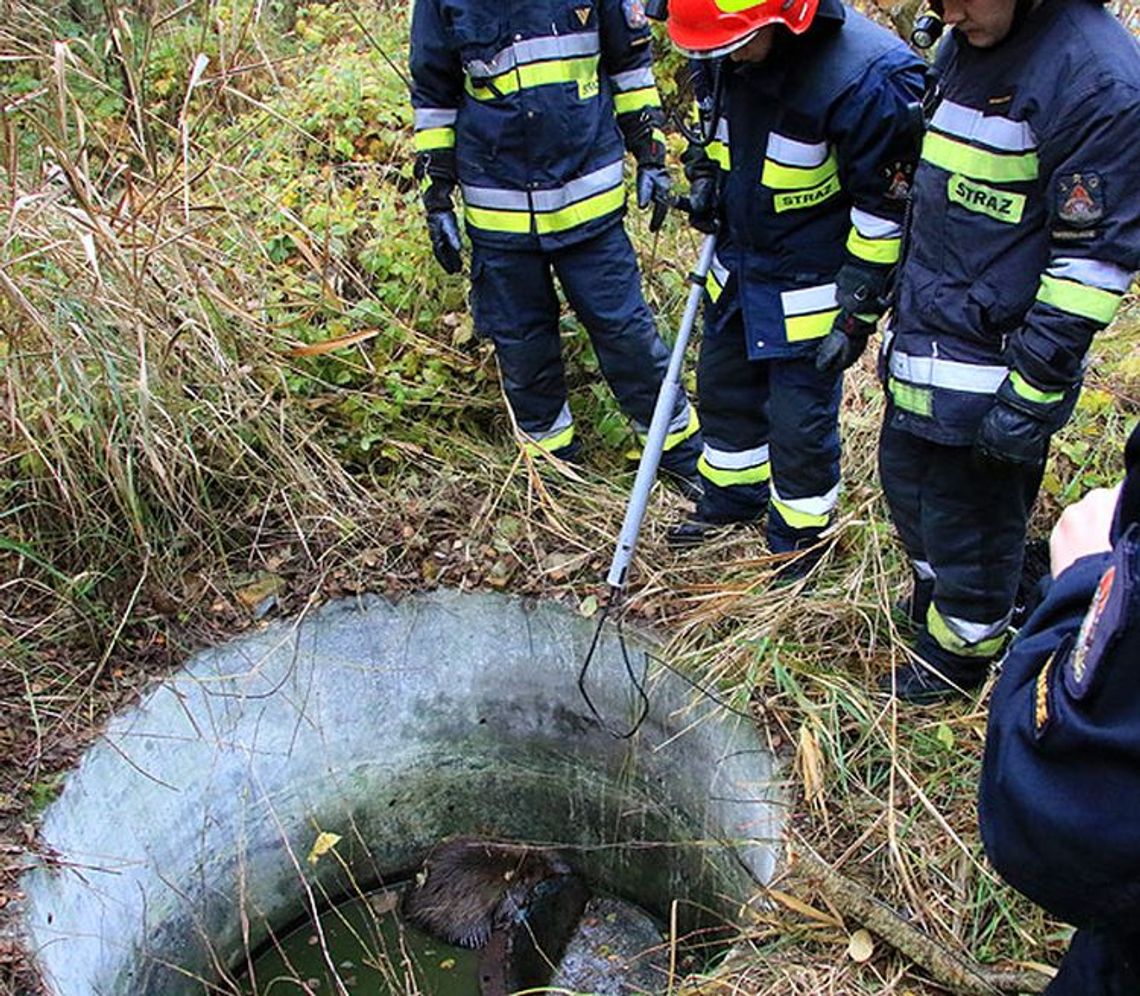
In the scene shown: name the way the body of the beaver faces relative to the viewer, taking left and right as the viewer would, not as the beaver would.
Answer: facing to the right of the viewer

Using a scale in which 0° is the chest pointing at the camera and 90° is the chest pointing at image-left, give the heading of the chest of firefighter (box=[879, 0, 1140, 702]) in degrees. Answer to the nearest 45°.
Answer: approximately 45°

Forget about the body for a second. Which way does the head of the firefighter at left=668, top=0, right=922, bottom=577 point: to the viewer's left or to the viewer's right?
to the viewer's left

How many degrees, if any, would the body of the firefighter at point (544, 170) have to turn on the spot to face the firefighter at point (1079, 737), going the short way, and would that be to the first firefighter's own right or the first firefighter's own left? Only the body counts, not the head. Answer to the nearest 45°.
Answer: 0° — they already face them

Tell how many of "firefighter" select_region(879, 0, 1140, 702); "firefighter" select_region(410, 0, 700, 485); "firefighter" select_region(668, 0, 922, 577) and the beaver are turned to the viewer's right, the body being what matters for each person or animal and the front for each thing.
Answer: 1

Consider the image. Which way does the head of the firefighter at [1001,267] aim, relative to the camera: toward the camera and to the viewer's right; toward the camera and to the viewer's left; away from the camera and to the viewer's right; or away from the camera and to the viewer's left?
toward the camera and to the viewer's left

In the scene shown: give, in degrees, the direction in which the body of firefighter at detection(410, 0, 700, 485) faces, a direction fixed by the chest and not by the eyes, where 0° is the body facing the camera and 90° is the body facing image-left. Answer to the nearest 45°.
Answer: approximately 0°

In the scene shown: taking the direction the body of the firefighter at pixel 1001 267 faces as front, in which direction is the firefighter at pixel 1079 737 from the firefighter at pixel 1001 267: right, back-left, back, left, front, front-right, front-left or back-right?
front-left

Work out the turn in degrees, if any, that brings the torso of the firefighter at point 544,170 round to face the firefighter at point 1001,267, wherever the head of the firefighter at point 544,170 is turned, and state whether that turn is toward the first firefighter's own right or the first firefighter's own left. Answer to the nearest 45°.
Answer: approximately 45° to the first firefighter's own left
